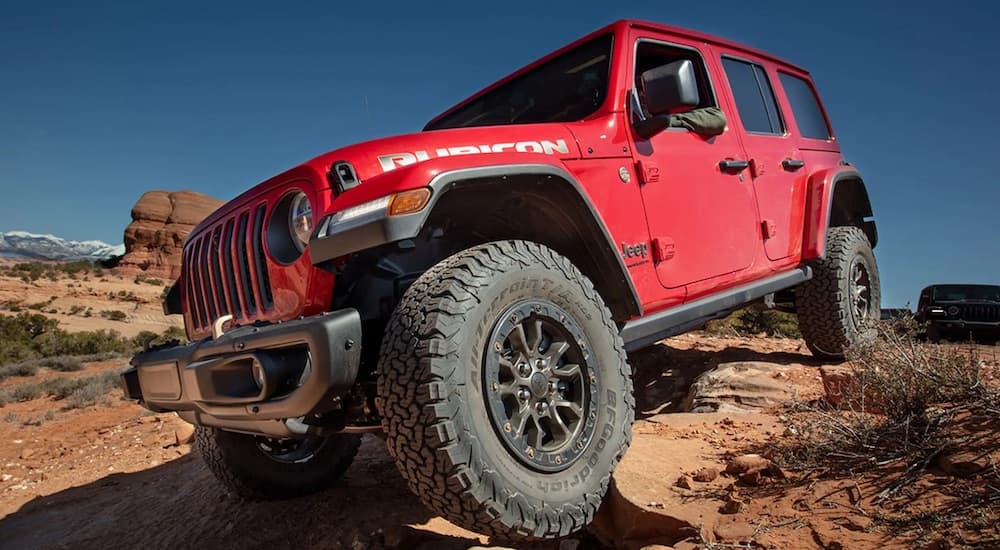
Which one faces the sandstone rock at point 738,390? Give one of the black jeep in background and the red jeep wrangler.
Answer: the black jeep in background

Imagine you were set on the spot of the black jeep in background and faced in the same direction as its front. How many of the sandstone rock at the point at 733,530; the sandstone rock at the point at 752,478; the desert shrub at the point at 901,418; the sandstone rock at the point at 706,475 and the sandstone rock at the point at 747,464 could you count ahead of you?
5

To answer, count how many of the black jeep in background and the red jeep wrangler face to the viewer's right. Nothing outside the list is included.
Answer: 0

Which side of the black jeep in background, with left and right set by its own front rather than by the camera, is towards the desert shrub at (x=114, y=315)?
right

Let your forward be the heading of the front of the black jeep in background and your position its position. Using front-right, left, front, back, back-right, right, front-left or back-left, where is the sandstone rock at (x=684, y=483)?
front

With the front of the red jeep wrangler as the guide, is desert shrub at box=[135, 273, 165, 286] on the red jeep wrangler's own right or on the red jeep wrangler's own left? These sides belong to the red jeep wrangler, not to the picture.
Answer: on the red jeep wrangler's own right

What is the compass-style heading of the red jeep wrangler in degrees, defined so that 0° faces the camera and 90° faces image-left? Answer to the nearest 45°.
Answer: approximately 45°

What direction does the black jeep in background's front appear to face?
toward the camera

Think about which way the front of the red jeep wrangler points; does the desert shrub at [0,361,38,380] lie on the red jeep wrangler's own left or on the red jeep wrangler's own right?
on the red jeep wrangler's own right

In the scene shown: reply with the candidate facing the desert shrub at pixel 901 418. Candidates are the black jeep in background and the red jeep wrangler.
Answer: the black jeep in background

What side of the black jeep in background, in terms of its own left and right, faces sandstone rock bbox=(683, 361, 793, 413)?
front

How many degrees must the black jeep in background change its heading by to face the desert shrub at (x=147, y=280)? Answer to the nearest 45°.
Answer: approximately 90° to its right
